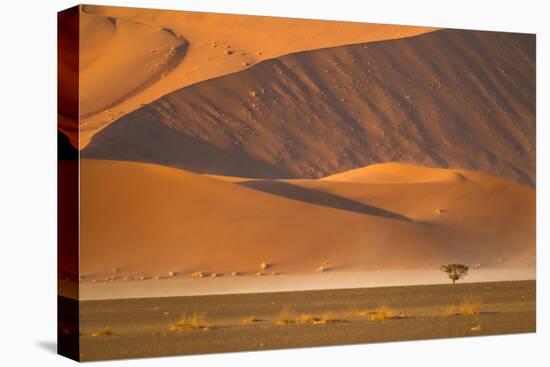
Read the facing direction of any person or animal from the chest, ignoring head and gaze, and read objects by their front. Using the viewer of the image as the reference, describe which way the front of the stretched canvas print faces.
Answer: facing the viewer and to the right of the viewer
